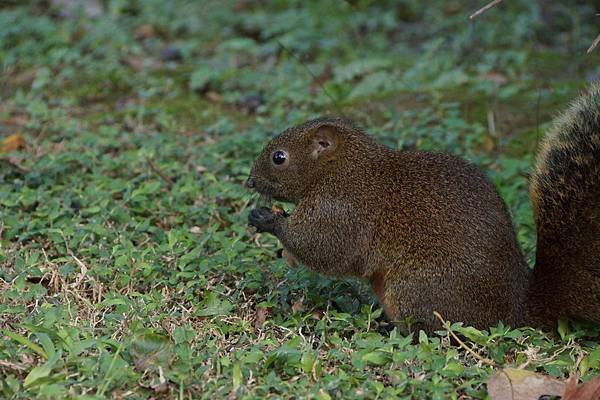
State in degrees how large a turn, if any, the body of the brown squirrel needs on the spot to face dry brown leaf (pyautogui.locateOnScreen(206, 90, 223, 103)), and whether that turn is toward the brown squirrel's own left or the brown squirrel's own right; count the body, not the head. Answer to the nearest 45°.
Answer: approximately 45° to the brown squirrel's own right

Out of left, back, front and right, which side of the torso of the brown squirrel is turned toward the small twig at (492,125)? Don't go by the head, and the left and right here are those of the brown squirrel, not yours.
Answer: right

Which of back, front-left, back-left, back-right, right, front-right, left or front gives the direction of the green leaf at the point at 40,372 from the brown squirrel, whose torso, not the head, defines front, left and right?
front-left

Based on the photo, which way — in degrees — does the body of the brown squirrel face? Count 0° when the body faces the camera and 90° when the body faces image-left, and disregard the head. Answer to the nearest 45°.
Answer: approximately 90°

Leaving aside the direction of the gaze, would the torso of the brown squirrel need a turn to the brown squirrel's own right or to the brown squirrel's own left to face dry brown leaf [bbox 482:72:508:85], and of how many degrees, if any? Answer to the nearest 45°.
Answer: approximately 90° to the brown squirrel's own right

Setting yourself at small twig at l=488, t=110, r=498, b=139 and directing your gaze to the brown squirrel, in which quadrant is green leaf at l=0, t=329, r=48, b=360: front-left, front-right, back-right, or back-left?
front-right

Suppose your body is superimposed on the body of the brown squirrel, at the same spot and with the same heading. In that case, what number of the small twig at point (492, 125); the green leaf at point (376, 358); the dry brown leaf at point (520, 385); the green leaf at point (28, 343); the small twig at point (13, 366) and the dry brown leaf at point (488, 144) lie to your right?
2

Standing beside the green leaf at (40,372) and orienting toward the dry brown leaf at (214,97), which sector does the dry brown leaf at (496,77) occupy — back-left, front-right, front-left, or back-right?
front-right

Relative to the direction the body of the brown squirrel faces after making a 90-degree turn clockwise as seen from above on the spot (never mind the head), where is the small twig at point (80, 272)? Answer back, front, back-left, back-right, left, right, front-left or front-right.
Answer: left

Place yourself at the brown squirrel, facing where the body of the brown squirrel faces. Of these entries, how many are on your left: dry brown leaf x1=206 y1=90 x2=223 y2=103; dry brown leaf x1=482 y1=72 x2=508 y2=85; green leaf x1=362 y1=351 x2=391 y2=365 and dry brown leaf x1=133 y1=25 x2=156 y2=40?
1
